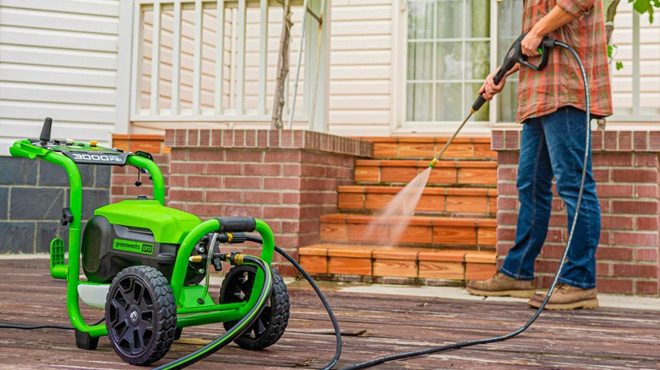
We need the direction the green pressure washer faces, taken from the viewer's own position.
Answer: facing the viewer and to the right of the viewer

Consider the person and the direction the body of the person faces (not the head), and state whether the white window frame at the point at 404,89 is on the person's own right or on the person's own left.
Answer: on the person's own right

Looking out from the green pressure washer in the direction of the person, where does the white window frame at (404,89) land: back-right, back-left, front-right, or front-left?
front-left

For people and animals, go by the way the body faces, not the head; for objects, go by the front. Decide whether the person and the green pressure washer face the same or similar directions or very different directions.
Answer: very different directions

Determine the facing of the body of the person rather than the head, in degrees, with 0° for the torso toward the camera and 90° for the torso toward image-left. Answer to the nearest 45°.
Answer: approximately 90°

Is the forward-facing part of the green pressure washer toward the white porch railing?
no

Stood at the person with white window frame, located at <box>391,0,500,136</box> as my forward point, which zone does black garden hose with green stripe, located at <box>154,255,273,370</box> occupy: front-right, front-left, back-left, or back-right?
back-left

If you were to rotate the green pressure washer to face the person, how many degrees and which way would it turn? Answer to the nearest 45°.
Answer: approximately 45° to its left

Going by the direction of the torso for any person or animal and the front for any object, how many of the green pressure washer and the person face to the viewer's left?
1

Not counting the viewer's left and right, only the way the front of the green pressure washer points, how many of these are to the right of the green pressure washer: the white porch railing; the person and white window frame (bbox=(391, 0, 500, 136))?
0

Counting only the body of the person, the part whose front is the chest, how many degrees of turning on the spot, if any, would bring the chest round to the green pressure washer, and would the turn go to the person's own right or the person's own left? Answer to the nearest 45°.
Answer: approximately 45° to the person's own left

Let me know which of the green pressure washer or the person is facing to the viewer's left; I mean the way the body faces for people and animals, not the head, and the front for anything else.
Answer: the person
